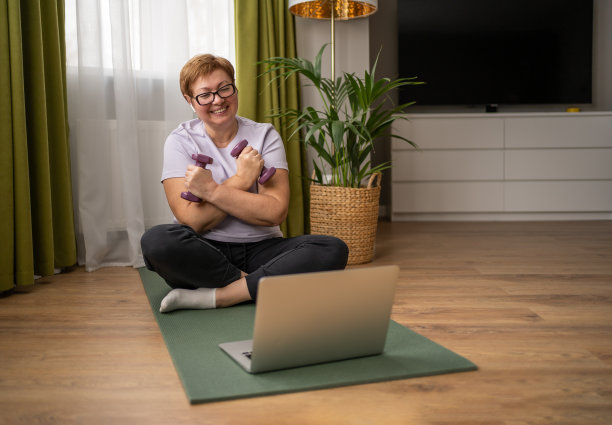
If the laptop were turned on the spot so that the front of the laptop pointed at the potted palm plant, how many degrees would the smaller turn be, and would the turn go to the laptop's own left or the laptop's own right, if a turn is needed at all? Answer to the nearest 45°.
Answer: approximately 45° to the laptop's own right

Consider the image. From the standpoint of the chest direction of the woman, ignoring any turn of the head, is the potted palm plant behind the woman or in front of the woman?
behind

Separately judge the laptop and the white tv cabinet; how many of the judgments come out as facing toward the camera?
1

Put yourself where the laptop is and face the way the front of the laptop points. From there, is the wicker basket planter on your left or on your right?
on your right

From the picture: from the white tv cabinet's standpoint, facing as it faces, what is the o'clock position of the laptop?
The laptop is roughly at 12 o'clock from the white tv cabinet.

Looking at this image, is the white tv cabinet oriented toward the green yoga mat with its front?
yes
